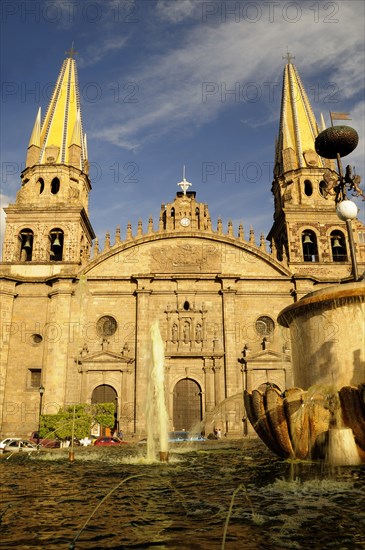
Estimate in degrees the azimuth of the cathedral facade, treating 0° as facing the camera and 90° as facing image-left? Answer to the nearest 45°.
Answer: approximately 0°

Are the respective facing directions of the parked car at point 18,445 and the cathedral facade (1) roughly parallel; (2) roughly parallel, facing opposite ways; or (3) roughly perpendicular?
roughly perpendicular

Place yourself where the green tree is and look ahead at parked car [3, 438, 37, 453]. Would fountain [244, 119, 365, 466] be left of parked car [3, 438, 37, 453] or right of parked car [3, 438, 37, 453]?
left

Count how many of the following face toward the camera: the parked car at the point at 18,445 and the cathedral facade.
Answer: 1

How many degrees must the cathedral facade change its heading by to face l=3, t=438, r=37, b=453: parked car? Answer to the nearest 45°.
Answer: approximately 45° to its right
